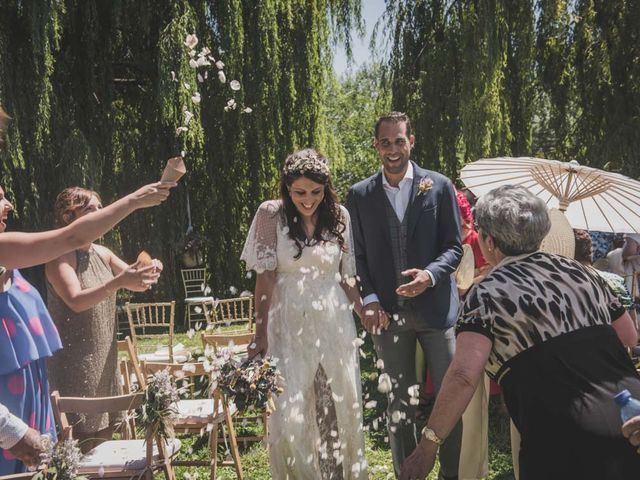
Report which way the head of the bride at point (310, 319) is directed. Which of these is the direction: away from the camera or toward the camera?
toward the camera

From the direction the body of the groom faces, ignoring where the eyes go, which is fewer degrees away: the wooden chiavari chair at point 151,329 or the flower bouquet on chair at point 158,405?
the flower bouquet on chair

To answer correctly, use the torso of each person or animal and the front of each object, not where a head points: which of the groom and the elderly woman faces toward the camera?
the groom

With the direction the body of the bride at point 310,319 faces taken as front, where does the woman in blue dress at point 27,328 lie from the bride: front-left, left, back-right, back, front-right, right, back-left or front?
front-right

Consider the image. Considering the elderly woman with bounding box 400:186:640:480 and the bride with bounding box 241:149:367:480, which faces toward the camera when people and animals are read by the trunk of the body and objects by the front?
the bride

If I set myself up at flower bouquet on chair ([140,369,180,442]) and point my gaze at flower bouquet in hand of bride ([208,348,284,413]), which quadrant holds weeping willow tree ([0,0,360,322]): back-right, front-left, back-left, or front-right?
front-left

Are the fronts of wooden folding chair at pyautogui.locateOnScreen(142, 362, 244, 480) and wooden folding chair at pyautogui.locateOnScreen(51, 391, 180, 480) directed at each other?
no

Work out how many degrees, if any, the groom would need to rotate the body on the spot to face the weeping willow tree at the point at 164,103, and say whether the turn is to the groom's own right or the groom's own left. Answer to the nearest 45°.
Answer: approximately 135° to the groom's own right

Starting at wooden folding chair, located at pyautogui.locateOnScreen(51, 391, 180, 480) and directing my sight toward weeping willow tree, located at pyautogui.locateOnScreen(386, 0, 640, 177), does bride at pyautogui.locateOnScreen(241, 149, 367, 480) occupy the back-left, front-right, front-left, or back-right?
front-right

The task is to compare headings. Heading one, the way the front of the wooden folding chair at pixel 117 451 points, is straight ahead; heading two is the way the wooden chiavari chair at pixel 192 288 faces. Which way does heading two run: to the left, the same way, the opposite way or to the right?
the same way

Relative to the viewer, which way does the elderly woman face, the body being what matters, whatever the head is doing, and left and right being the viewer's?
facing away from the viewer and to the left of the viewer

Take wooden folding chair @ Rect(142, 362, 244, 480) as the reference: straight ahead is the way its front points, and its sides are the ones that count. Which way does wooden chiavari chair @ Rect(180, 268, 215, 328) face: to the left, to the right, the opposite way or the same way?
the same way

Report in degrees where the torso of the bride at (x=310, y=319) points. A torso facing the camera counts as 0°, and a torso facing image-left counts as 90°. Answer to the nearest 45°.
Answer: approximately 0°

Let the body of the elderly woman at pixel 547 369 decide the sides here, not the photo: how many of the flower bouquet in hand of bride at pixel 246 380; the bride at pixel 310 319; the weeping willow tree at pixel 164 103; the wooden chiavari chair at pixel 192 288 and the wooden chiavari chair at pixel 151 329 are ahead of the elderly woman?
5
